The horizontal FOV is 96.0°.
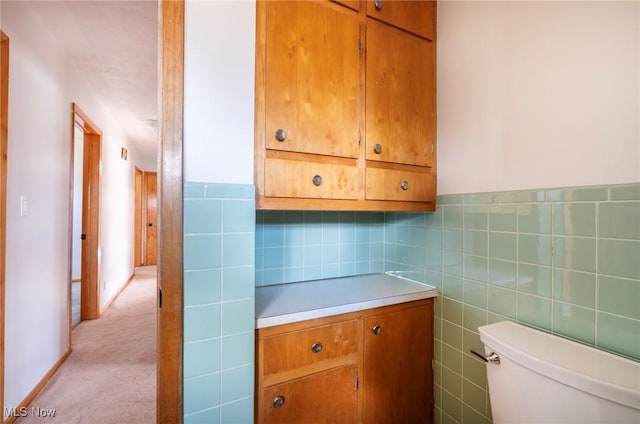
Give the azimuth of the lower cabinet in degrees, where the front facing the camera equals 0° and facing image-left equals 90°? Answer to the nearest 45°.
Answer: approximately 315°

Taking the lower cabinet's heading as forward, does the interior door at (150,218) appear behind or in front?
behind
